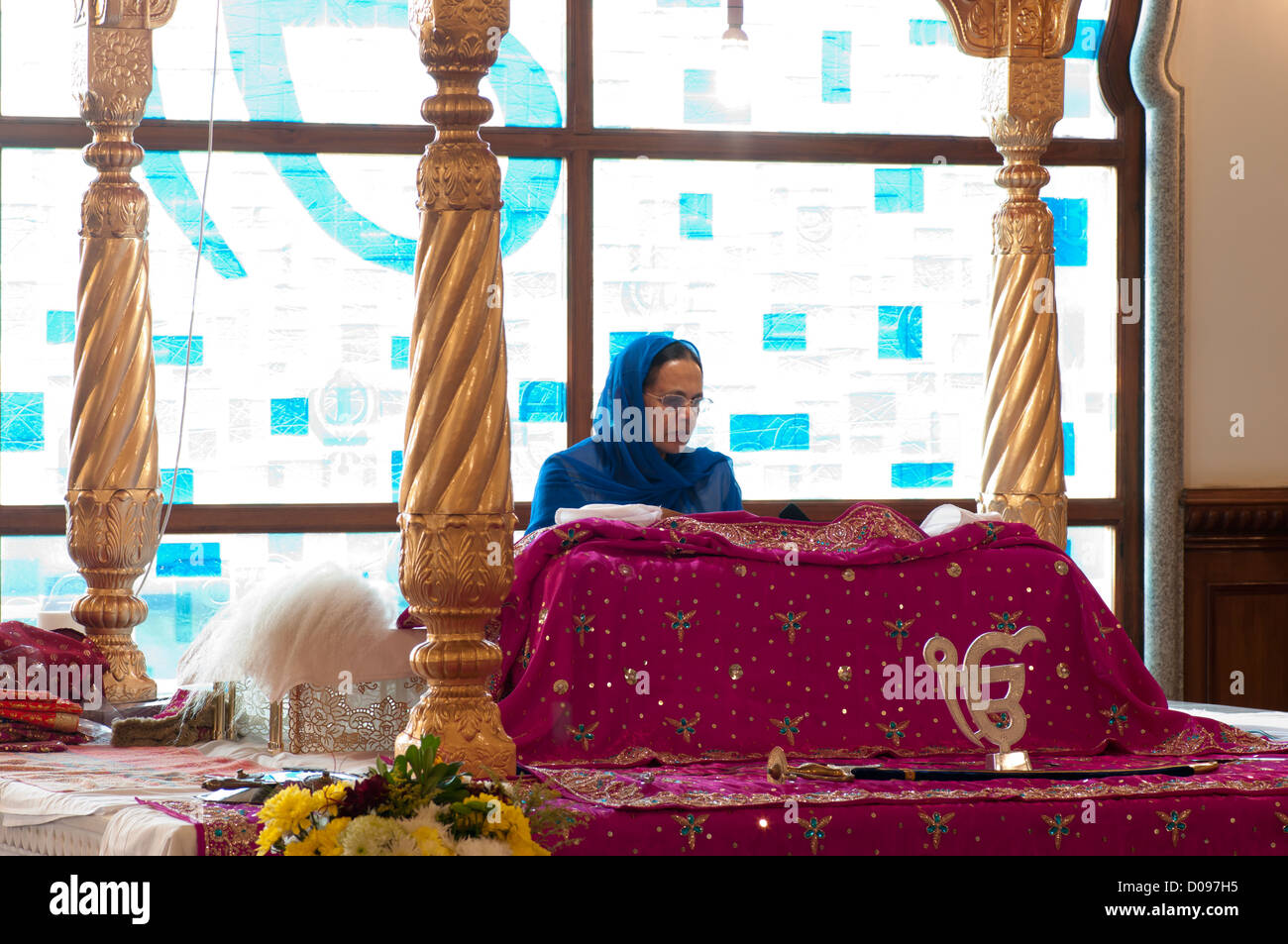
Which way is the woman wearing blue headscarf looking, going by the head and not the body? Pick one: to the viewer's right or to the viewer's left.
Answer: to the viewer's right

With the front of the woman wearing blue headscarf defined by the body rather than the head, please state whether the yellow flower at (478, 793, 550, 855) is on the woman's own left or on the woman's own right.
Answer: on the woman's own right

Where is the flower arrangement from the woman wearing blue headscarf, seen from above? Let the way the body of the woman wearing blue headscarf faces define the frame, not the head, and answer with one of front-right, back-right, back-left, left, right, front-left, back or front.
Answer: front-right

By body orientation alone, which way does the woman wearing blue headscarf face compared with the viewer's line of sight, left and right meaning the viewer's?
facing the viewer and to the right of the viewer

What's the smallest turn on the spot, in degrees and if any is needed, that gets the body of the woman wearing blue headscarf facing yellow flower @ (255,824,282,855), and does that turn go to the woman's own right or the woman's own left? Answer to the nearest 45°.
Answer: approximately 45° to the woman's own right

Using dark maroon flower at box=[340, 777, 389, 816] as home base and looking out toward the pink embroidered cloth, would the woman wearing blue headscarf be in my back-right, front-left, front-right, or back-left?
front-left
